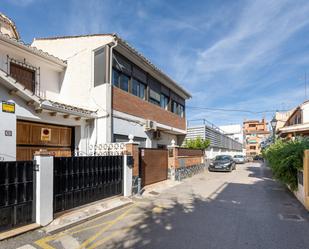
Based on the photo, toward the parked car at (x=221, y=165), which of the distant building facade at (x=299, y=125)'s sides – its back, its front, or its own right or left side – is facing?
front

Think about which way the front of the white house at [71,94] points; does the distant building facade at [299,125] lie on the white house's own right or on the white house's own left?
on the white house's own left

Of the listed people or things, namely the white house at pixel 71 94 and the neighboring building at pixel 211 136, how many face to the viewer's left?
0

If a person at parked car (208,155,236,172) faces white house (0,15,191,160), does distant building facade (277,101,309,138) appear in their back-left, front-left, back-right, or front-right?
back-left

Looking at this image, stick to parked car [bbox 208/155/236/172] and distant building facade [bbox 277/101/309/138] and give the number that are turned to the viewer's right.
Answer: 0

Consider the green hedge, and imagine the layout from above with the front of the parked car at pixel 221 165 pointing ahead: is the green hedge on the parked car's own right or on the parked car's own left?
on the parked car's own left

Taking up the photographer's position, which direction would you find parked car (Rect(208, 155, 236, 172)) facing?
facing the viewer and to the left of the viewer

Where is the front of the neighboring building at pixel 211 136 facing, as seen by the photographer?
facing the viewer and to the right of the viewer

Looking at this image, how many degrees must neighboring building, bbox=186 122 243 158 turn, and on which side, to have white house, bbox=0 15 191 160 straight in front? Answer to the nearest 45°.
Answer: approximately 45° to its right

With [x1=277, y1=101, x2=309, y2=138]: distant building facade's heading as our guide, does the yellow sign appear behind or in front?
in front
